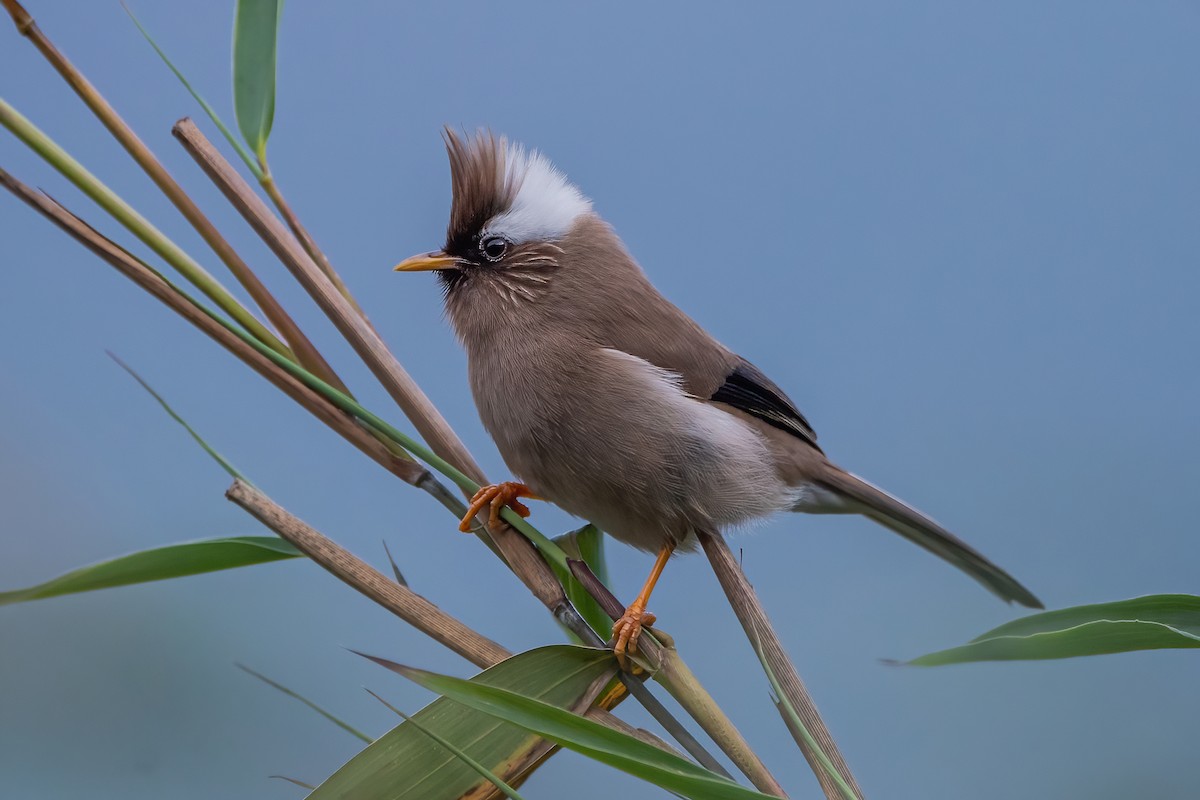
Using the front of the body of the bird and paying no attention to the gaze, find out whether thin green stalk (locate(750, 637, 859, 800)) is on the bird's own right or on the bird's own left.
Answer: on the bird's own left

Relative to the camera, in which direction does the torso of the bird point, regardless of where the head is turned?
to the viewer's left
